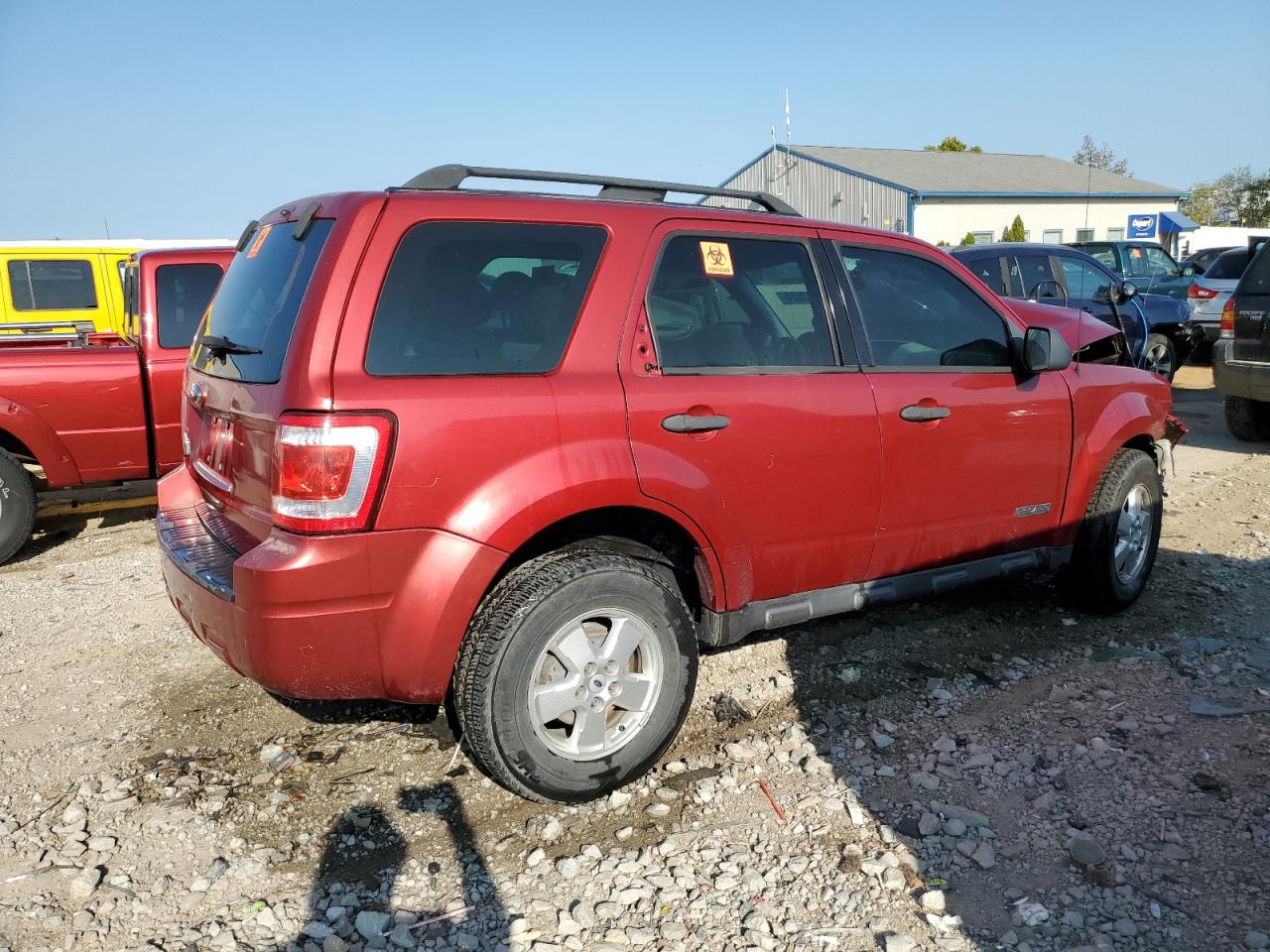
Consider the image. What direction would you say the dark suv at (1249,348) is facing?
away from the camera

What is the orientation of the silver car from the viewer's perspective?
away from the camera

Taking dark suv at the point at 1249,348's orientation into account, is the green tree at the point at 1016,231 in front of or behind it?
in front

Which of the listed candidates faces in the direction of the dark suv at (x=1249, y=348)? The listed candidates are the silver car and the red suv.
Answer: the red suv

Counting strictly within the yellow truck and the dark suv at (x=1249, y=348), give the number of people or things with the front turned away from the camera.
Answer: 1

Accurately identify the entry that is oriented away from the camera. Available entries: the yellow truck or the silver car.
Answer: the silver car

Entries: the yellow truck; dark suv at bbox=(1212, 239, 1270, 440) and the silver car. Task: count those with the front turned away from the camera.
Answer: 2

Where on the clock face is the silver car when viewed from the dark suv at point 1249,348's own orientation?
The silver car is roughly at 12 o'clock from the dark suv.

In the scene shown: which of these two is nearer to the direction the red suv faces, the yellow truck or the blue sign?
the blue sign

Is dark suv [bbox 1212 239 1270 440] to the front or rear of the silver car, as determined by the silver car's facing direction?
to the rear

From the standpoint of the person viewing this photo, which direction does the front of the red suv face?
facing away from the viewer and to the right of the viewer
